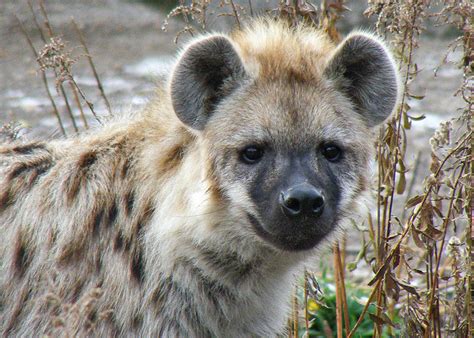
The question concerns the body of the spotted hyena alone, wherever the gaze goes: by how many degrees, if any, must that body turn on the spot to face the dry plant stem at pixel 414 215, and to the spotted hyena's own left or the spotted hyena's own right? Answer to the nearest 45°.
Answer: approximately 45° to the spotted hyena's own left

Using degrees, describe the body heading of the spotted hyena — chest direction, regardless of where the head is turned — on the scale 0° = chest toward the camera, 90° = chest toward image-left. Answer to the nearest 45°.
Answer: approximately 315°
